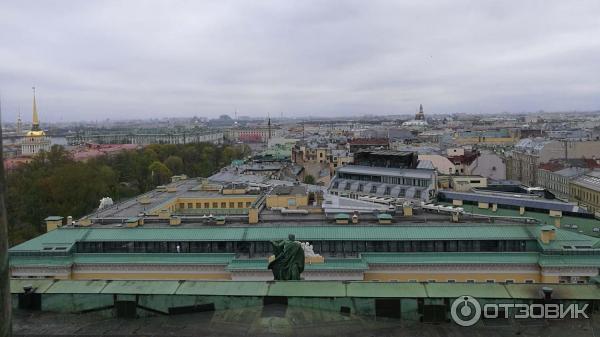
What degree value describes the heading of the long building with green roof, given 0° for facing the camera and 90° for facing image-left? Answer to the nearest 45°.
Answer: approximately 0°
